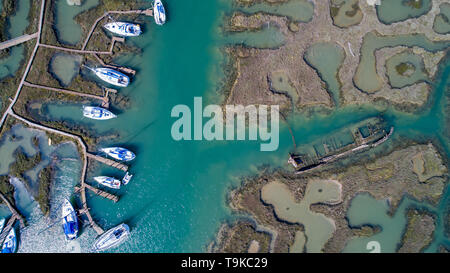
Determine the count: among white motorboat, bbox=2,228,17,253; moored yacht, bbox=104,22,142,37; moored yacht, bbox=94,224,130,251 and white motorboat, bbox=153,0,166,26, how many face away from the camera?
2

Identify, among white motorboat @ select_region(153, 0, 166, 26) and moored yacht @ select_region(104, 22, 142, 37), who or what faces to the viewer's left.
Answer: the moored yacht

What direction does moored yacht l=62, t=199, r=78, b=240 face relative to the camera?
away from the camera

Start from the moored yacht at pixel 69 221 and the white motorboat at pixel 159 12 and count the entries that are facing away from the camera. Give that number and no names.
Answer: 2

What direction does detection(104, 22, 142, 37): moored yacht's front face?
to the viewer's left

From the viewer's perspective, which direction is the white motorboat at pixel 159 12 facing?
away from the camera

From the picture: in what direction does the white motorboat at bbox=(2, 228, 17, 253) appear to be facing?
away from the camera

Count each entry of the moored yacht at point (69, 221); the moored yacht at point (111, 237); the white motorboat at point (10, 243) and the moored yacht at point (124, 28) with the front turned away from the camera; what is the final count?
2
